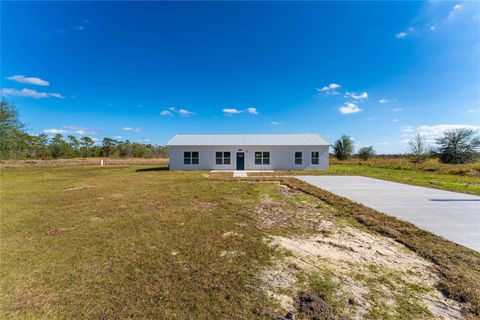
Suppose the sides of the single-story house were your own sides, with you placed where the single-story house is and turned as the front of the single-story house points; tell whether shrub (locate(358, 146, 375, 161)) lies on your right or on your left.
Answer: on your left

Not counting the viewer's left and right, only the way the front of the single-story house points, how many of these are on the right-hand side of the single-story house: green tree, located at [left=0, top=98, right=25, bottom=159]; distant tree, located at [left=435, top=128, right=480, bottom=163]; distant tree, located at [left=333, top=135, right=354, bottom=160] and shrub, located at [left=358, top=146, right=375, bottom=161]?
1

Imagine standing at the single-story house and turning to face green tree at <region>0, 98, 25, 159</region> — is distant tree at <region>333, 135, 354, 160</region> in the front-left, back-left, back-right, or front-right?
back-right

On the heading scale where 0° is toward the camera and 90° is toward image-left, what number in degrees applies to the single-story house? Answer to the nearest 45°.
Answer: approximately 0°

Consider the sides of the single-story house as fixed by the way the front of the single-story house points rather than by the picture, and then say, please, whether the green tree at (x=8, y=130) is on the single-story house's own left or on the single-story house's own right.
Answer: on the single-story house's own right

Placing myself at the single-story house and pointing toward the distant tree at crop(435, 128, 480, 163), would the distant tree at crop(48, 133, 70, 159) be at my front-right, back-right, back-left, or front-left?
back-left

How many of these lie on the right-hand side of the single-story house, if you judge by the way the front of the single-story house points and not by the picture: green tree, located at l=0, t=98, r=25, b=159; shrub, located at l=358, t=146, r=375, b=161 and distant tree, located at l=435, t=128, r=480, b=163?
1

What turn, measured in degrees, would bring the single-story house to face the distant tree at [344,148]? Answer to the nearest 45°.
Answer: approximately 135° to its left

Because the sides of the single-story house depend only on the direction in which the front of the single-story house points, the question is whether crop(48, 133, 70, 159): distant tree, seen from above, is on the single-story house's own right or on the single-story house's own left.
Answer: on the single-story house's own right

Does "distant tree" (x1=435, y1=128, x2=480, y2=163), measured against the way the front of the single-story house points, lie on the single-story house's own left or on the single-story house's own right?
on the single-story house's own left
